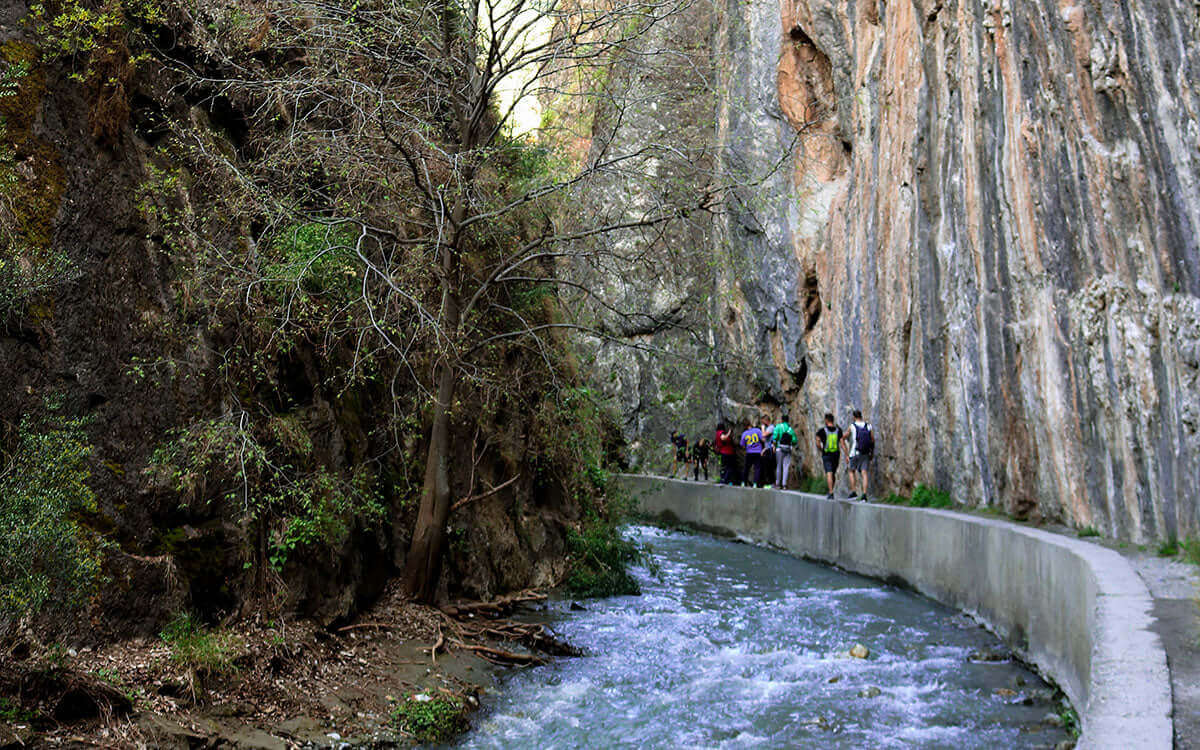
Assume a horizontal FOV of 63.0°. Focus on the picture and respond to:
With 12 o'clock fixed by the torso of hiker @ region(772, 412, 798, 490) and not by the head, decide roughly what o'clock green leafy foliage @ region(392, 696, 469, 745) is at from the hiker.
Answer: The green leafy foliage is roughly at 6 o'clock from the hiker.

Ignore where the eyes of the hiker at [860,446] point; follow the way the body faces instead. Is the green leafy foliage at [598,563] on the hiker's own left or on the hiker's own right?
on the hiker's own left

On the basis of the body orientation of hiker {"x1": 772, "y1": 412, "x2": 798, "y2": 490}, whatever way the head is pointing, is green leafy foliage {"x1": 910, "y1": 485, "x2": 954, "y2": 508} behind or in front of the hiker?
behind

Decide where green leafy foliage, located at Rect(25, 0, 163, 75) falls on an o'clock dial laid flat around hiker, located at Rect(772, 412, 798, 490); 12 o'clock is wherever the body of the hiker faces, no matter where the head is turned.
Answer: The green leafy foliage is roughly at 8 o'clock from the hiker.

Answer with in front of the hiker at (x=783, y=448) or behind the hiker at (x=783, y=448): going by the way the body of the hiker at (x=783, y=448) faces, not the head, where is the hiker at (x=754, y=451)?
in front

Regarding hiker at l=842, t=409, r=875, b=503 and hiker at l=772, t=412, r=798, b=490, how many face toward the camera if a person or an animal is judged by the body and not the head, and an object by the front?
0

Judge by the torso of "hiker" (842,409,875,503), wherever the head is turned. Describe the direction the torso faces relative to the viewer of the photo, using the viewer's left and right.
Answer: facing away from the viewer and to the left of the viewer

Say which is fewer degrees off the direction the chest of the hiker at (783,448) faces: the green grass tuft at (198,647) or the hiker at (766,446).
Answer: the hiker

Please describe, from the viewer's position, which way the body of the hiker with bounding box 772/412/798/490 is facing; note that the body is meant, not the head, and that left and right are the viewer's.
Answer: facing away from the viewer and to the left of the viewer

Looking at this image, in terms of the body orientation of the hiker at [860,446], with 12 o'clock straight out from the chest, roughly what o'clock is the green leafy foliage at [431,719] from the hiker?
The green leafy foliage is roughly at 8 o'clock from the hiker.
